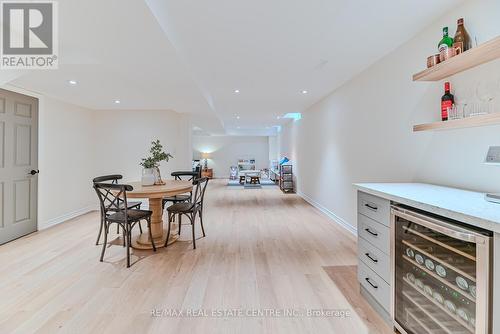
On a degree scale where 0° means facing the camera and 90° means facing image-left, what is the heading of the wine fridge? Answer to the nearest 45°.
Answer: approximately 45°
